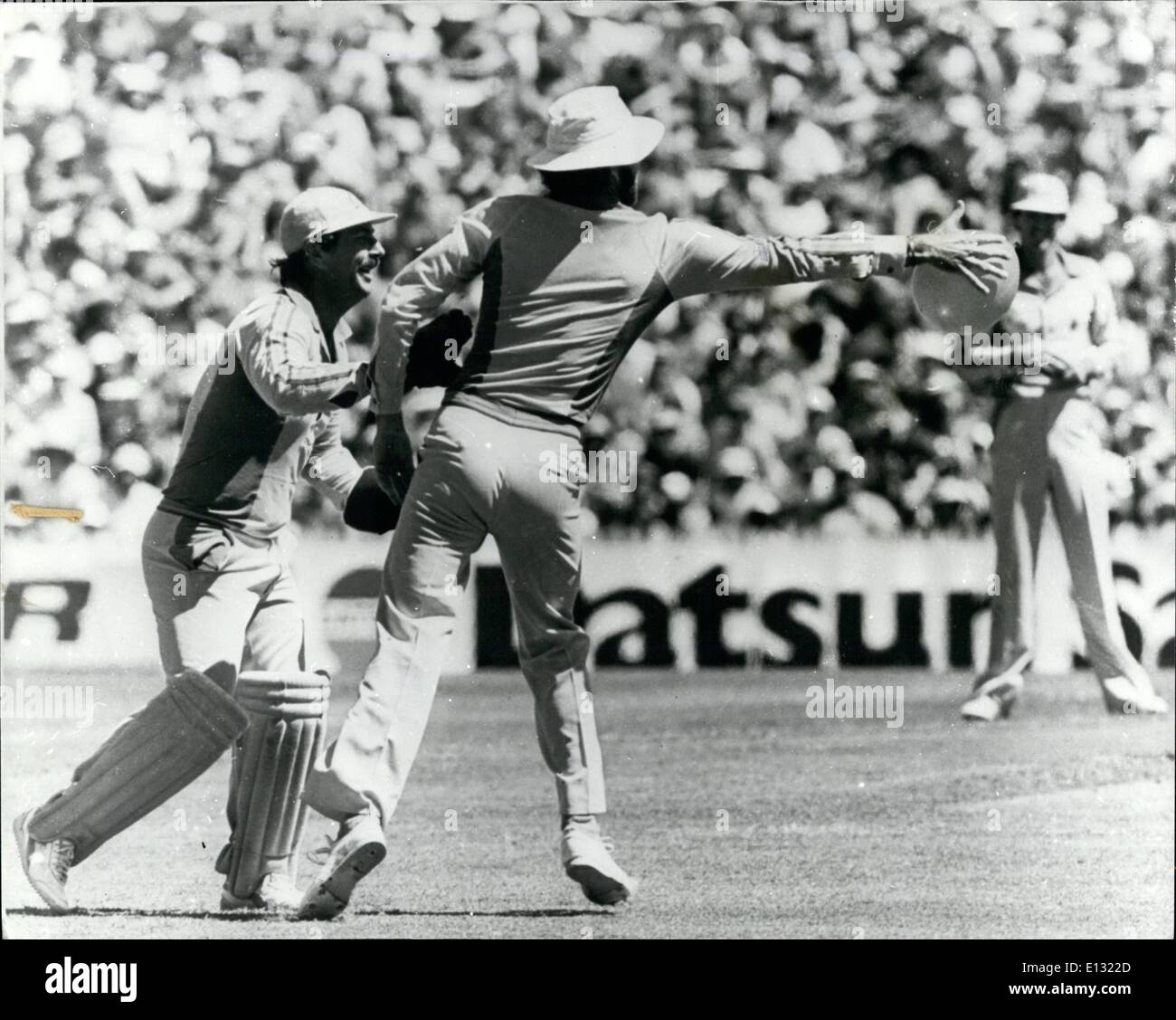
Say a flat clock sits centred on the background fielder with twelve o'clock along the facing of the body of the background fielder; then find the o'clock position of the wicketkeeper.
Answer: The wicketkeeper is roughly at 2 o'clock from the background fielder.

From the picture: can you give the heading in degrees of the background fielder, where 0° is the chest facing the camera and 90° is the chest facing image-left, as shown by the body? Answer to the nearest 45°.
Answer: approximately 0°
